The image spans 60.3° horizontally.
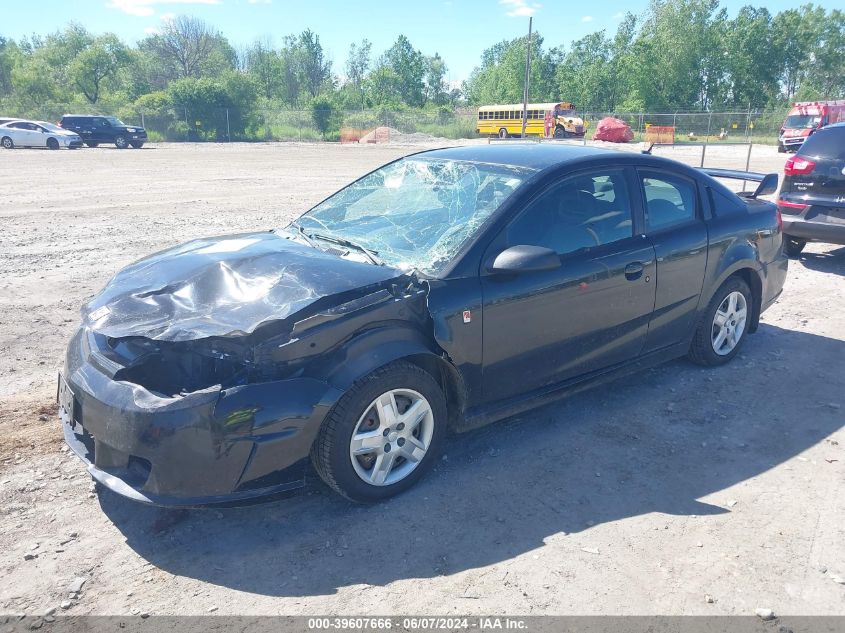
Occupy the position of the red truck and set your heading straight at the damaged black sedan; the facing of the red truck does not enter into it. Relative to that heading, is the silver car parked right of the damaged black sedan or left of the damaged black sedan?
right

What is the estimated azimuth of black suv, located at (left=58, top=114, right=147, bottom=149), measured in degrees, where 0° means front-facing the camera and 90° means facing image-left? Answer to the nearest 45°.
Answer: approximately 315°

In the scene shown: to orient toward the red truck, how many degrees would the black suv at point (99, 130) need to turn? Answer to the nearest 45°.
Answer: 0° — it already faces it

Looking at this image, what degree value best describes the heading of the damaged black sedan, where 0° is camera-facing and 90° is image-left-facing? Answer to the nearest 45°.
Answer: approximately 45°

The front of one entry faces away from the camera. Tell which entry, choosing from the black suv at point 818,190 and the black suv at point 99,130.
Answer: the black suv at point 818,190

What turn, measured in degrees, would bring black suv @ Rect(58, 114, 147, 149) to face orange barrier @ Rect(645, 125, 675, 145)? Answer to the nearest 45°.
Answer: approximately 45° to its left

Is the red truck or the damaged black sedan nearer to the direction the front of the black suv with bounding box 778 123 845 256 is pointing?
the red truck

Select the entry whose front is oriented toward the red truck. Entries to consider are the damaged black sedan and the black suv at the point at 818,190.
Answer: the black suv

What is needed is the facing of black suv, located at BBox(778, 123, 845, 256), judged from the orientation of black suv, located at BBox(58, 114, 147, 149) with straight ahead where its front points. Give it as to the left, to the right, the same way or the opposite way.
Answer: to the left

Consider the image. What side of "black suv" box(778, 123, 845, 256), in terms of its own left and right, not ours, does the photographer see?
back

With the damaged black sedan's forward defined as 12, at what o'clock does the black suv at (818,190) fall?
The black suv is roughly at 6 o'clock from the damaged black sedan.

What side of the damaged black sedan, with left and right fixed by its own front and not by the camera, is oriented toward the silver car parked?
right

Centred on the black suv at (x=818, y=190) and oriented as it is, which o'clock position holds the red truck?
The red truck is roughly at 12 o'clock from the black suv.
